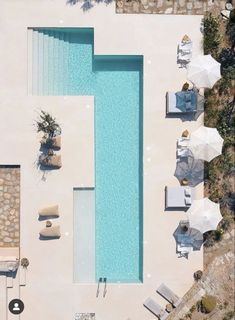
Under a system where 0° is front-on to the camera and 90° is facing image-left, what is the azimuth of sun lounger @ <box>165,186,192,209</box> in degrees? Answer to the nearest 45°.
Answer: approximately 90°

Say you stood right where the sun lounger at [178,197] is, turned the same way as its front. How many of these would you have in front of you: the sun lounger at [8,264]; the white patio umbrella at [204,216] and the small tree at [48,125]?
2

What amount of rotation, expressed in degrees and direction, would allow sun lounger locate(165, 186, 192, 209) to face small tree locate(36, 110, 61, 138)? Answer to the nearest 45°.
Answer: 0° — it already faces it
